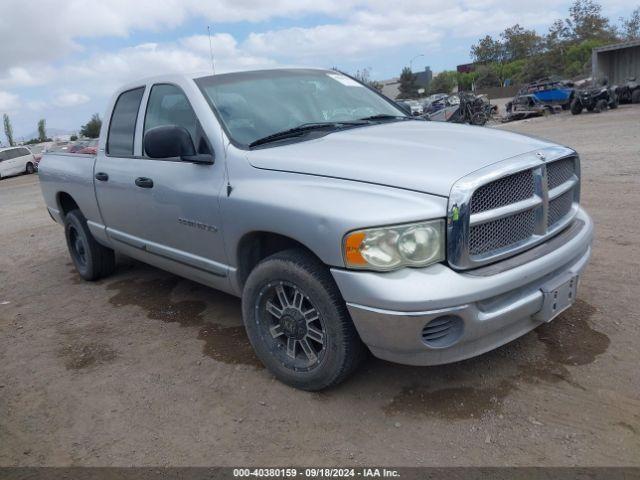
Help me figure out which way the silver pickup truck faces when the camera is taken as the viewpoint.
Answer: facing the viewer and to the right of the viewer

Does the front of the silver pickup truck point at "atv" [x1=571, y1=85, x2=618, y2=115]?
no

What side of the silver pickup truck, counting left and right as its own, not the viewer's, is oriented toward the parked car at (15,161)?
back

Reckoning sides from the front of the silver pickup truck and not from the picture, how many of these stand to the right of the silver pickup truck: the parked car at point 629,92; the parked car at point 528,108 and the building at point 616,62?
0

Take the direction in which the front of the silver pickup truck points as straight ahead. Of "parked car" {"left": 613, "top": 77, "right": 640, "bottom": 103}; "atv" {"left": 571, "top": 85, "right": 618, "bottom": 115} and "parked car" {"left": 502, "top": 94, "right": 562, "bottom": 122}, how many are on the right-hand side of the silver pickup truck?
0

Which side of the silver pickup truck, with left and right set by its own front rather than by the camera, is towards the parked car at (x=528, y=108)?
left

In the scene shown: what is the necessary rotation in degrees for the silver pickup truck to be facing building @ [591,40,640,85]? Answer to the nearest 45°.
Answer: approximately 90° to its left

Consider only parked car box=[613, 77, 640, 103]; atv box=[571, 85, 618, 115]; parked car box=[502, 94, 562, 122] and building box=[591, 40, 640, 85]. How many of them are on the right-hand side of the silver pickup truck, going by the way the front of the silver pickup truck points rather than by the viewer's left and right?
0
